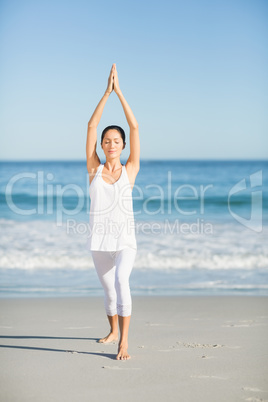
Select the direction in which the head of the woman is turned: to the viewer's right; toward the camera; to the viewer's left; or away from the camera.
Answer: toward the camera

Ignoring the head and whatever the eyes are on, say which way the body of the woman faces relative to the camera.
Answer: toward the camera
